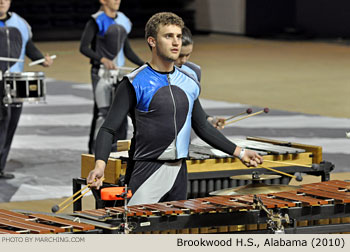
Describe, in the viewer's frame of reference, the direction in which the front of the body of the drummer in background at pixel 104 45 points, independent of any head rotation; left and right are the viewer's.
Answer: facing the viewer and to the right of the viewer

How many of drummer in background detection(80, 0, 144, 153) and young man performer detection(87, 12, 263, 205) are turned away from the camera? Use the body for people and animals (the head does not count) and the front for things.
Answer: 0

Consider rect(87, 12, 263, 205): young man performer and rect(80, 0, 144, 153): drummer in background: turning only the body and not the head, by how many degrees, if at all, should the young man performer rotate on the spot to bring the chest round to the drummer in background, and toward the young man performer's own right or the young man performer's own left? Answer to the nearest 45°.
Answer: approximately 135° to the young man performer's own left

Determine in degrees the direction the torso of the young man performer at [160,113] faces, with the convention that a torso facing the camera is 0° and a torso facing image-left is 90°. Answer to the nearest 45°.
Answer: approximately 315°

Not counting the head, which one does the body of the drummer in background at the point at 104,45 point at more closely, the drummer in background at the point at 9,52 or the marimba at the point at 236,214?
the marimba

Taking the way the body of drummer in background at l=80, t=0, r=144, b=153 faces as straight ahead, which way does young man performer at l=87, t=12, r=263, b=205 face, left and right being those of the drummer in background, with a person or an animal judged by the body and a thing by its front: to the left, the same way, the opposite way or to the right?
the same way

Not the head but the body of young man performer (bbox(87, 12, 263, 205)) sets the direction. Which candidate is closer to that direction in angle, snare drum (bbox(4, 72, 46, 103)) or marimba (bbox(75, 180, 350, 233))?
the marimba

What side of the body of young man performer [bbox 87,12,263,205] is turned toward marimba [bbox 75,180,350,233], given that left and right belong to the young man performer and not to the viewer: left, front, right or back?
front

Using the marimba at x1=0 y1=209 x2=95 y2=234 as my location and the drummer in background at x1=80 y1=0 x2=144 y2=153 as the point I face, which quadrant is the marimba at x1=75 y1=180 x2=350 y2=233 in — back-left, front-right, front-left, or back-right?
front-right

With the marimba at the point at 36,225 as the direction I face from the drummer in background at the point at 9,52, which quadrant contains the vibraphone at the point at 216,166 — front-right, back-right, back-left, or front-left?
front-left

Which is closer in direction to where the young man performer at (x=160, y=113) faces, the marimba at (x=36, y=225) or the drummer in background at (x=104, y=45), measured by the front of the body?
the marimba

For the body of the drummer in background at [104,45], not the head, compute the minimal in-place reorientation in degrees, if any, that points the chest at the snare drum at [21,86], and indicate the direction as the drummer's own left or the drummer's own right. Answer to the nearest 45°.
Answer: approximately 90° to the drummer's own right

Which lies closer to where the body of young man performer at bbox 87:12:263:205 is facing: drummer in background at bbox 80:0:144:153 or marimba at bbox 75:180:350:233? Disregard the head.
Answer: the marimba

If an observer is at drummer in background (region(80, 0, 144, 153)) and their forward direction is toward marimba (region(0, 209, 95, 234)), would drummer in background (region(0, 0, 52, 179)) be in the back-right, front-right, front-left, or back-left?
front-right
